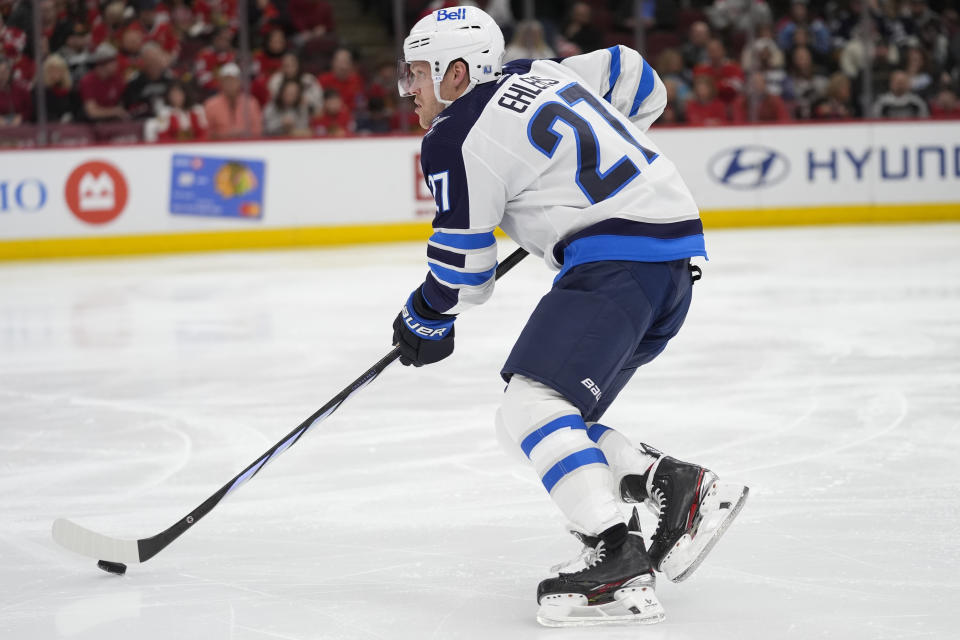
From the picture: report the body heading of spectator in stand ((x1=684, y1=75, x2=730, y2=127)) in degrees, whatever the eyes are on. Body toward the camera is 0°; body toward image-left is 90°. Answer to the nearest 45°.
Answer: approximately 0°

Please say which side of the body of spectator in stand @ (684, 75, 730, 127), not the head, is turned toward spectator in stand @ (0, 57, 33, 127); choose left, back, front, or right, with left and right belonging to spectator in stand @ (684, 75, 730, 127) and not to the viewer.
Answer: right

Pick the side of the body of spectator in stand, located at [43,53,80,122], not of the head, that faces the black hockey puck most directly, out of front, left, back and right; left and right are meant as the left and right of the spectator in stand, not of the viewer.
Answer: front

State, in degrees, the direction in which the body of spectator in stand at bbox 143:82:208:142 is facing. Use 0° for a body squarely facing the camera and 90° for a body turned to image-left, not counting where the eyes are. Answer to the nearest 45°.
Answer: approximately 0°

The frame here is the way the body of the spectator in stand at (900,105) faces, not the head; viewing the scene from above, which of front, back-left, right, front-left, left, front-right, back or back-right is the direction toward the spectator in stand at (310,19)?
right
